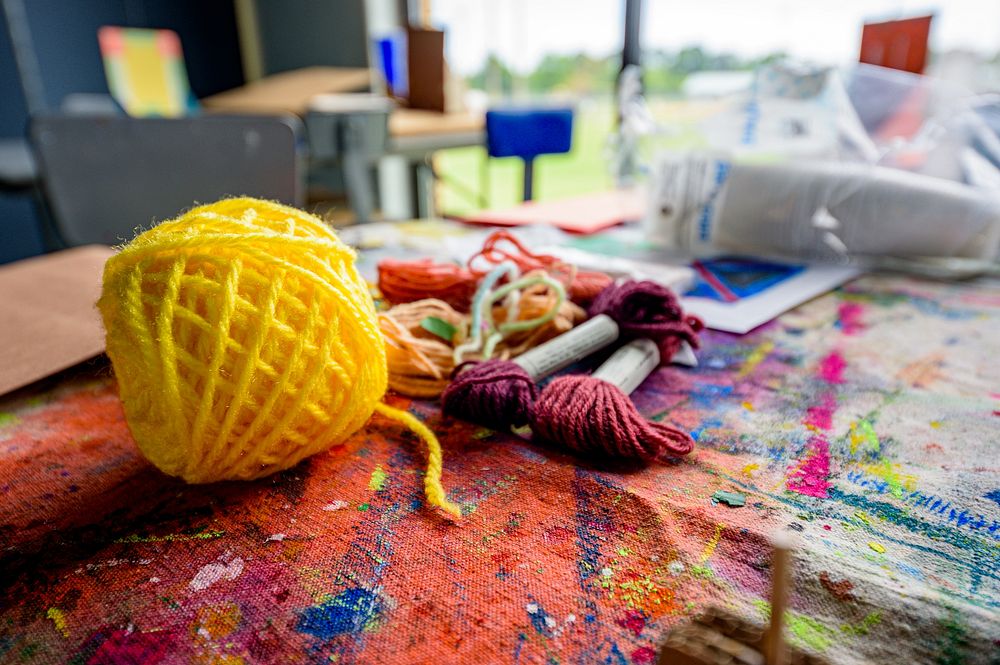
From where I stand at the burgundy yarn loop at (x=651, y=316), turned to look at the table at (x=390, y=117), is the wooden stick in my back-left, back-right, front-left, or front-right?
back-left
